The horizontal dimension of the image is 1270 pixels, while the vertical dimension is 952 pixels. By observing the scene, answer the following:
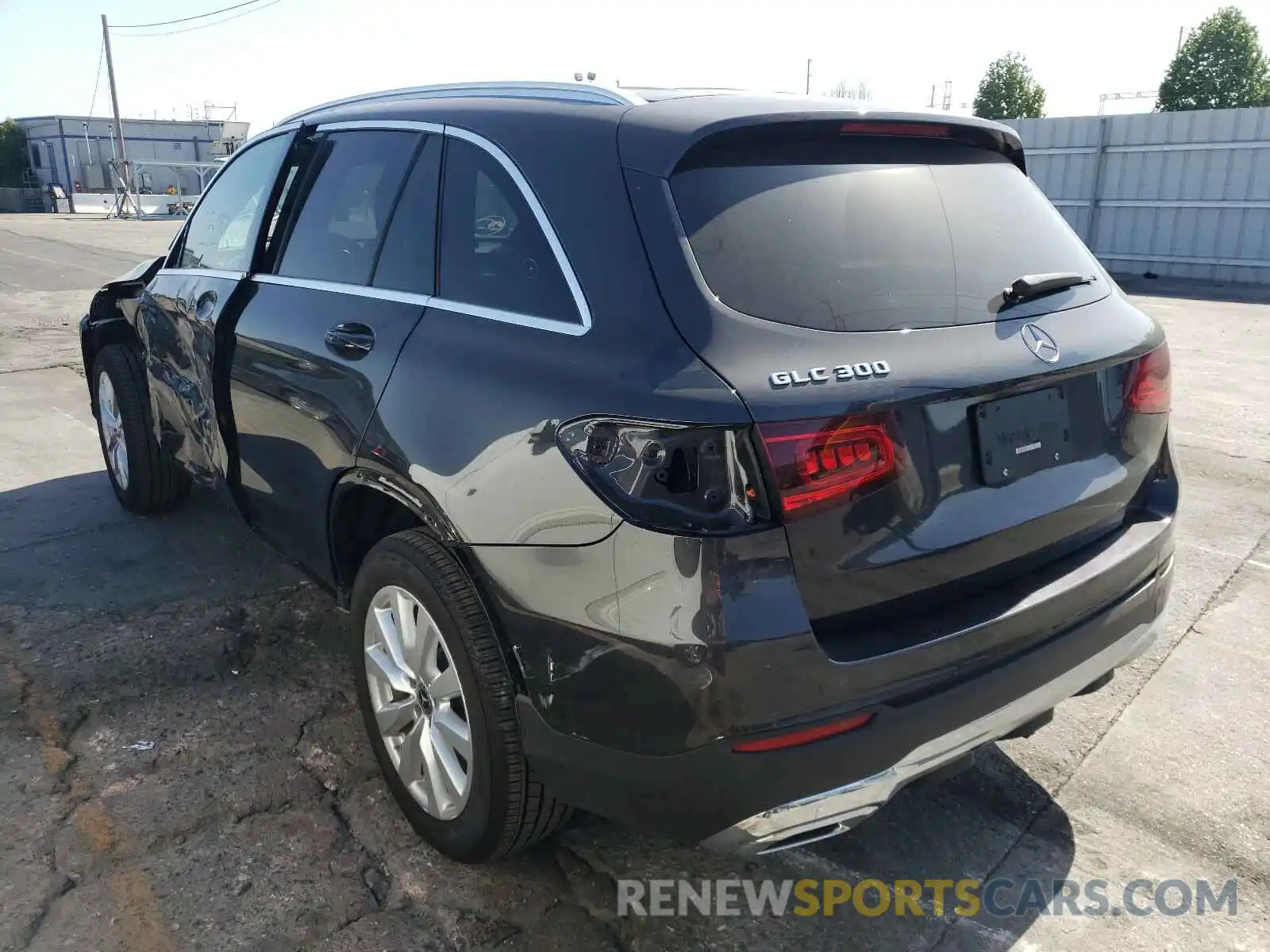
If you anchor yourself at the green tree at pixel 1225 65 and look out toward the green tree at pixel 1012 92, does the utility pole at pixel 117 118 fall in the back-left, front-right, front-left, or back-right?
front-left

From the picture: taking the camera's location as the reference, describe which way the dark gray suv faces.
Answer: facing away from the viewer and to the left of the viewer

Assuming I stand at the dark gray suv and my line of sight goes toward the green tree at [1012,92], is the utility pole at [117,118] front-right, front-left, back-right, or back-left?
front-left

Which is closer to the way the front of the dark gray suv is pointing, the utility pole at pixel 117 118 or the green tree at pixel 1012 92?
the utility pole

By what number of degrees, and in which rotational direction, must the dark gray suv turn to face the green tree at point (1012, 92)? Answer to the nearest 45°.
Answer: approximately 45° to its right

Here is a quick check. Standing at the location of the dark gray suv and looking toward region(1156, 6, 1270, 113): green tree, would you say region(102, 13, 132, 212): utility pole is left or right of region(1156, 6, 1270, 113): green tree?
left

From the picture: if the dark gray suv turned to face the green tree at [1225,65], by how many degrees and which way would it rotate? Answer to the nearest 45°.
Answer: approximately 90° to its right

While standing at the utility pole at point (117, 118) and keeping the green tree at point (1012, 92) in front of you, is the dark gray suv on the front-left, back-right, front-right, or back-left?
front-right

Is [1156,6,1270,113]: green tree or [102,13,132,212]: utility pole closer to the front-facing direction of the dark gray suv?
the utility pole

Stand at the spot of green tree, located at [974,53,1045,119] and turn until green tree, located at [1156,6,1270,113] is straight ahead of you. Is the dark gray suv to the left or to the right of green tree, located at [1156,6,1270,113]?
right

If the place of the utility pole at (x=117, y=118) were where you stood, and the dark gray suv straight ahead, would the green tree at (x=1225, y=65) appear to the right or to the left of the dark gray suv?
left

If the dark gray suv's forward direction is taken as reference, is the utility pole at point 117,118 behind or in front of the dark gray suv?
in front
